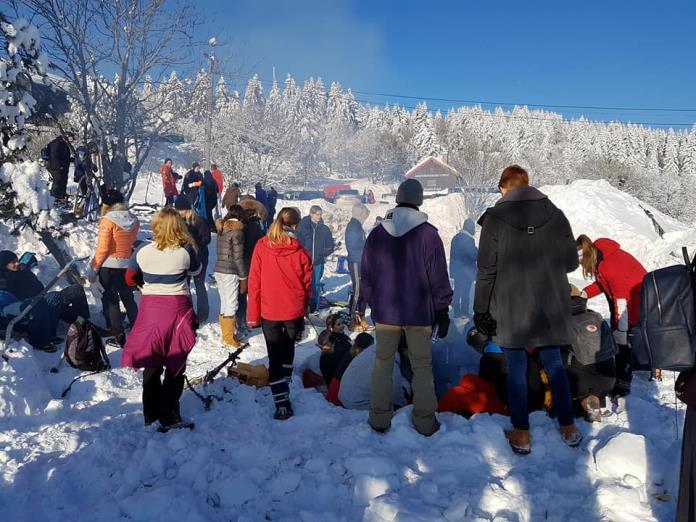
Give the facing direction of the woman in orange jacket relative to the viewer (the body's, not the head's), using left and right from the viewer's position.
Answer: facing away from the viewer and to the left of the viewer

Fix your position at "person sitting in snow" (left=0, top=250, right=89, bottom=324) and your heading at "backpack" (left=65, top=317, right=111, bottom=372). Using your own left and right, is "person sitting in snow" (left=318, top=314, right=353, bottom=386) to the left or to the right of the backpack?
left

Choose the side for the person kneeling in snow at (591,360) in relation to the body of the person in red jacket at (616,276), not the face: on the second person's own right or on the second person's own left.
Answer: on the second person's own left

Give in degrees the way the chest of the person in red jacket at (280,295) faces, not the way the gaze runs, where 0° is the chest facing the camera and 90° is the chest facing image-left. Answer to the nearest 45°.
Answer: approximately 180°

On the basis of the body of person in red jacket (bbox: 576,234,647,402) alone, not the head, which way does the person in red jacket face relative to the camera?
to the viewer's left

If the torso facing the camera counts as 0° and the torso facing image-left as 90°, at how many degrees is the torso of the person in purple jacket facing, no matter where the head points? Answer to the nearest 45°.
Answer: approximately 180°

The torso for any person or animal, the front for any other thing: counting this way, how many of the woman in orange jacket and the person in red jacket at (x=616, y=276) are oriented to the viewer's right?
0

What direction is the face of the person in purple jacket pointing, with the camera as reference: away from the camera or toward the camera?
away from the camera

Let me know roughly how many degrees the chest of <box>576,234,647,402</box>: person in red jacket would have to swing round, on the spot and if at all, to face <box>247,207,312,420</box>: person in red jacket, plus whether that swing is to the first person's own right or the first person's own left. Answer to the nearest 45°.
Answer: approximately 45° to the first person's own left
